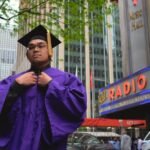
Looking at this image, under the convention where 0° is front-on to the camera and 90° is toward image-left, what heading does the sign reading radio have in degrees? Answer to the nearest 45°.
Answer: approximately 45°

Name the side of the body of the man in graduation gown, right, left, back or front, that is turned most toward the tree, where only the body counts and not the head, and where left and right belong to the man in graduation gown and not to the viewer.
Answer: back

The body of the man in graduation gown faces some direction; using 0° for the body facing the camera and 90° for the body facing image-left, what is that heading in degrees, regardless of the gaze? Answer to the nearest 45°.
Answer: approximately 0°

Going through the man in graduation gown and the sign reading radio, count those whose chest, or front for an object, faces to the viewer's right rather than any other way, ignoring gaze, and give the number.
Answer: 0

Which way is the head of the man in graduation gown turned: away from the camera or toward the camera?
toward the camera
